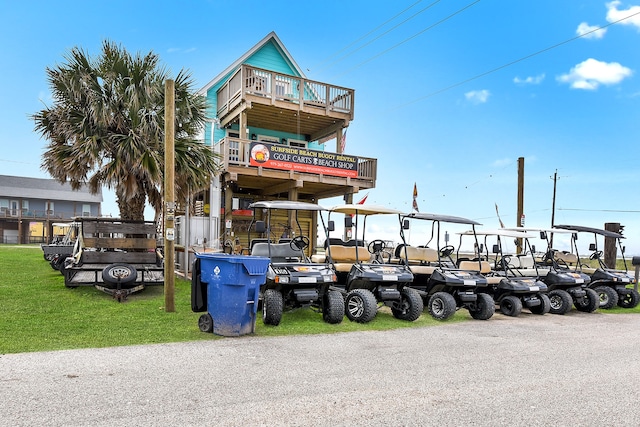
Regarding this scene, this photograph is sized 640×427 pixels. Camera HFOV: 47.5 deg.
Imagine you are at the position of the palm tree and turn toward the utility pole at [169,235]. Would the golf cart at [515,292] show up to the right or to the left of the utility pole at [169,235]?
left

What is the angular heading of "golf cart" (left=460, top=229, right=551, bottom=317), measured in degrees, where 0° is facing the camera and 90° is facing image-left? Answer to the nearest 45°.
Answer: approximately 315°

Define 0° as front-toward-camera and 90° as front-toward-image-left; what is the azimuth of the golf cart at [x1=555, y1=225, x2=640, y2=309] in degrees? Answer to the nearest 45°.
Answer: approximately 315°

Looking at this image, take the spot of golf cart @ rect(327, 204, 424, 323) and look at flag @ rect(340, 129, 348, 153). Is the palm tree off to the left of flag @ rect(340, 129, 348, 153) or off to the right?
left

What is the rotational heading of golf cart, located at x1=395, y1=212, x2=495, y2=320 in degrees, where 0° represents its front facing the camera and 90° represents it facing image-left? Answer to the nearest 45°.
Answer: approximately 315°

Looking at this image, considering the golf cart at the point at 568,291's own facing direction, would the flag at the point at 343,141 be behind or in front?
behind

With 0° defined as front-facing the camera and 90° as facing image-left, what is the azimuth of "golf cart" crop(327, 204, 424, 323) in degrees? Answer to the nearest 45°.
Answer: approximately 315°

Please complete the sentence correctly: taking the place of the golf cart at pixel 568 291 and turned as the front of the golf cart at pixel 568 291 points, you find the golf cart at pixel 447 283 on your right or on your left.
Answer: on your right

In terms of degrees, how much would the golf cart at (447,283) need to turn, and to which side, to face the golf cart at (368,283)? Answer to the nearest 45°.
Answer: approximately 90° to its right

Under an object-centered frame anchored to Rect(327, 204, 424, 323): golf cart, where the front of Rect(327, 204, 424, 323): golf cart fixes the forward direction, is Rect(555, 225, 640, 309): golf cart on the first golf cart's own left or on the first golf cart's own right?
on the first golf cart's own left

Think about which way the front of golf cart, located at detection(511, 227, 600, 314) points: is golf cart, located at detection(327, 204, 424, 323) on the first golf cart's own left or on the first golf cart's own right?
on the first golf cart's own right

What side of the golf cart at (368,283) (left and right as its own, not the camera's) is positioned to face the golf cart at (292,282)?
right
